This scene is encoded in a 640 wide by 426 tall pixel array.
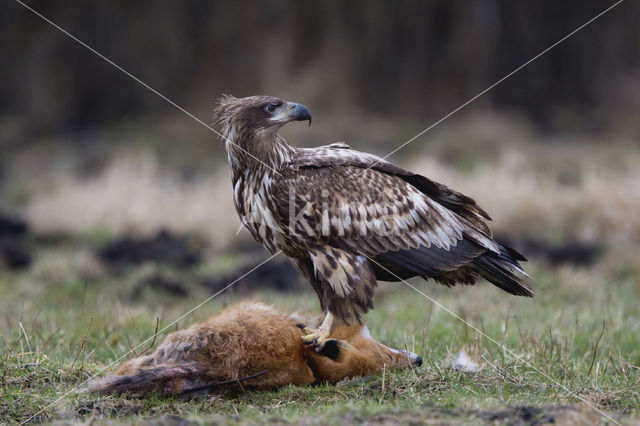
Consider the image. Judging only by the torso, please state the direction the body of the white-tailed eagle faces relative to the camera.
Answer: to the viewer's left
